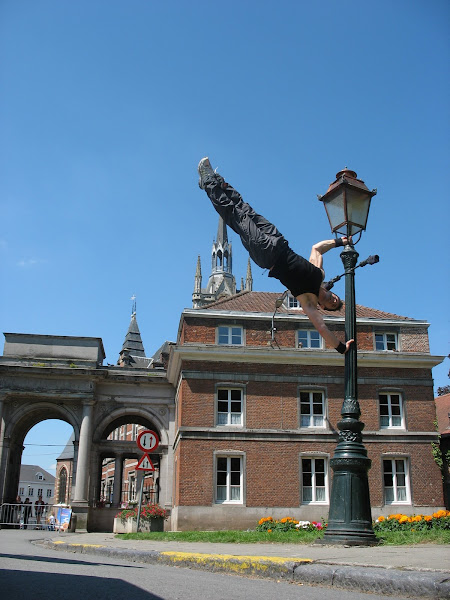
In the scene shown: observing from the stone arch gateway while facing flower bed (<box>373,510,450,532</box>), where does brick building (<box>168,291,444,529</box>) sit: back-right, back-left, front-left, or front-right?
front-left

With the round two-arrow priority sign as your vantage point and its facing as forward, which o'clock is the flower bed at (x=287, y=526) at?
The flower bed is roughly at 8 o'clock from the round two-arrow priority sign.

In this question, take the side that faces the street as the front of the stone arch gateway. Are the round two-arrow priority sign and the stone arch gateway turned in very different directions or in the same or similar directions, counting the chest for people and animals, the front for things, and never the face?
same or similar directions

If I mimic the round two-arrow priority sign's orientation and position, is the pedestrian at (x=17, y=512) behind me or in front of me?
behind

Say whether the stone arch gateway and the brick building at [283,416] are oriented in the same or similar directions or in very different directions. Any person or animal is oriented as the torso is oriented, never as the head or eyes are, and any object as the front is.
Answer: same or similar directions

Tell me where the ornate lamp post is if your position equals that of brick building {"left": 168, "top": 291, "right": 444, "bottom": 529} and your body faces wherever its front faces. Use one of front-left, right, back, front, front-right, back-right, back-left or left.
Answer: front

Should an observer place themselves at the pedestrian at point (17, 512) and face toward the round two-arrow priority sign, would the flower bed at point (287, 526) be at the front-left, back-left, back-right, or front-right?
front-left

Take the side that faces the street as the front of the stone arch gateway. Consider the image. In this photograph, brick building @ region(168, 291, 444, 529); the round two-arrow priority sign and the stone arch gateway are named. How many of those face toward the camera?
3

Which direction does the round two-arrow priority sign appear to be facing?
toward the camera

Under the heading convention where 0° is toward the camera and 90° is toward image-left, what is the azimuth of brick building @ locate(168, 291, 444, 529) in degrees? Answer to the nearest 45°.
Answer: approximately 0°

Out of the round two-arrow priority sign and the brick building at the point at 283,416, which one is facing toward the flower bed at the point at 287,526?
the brick building
